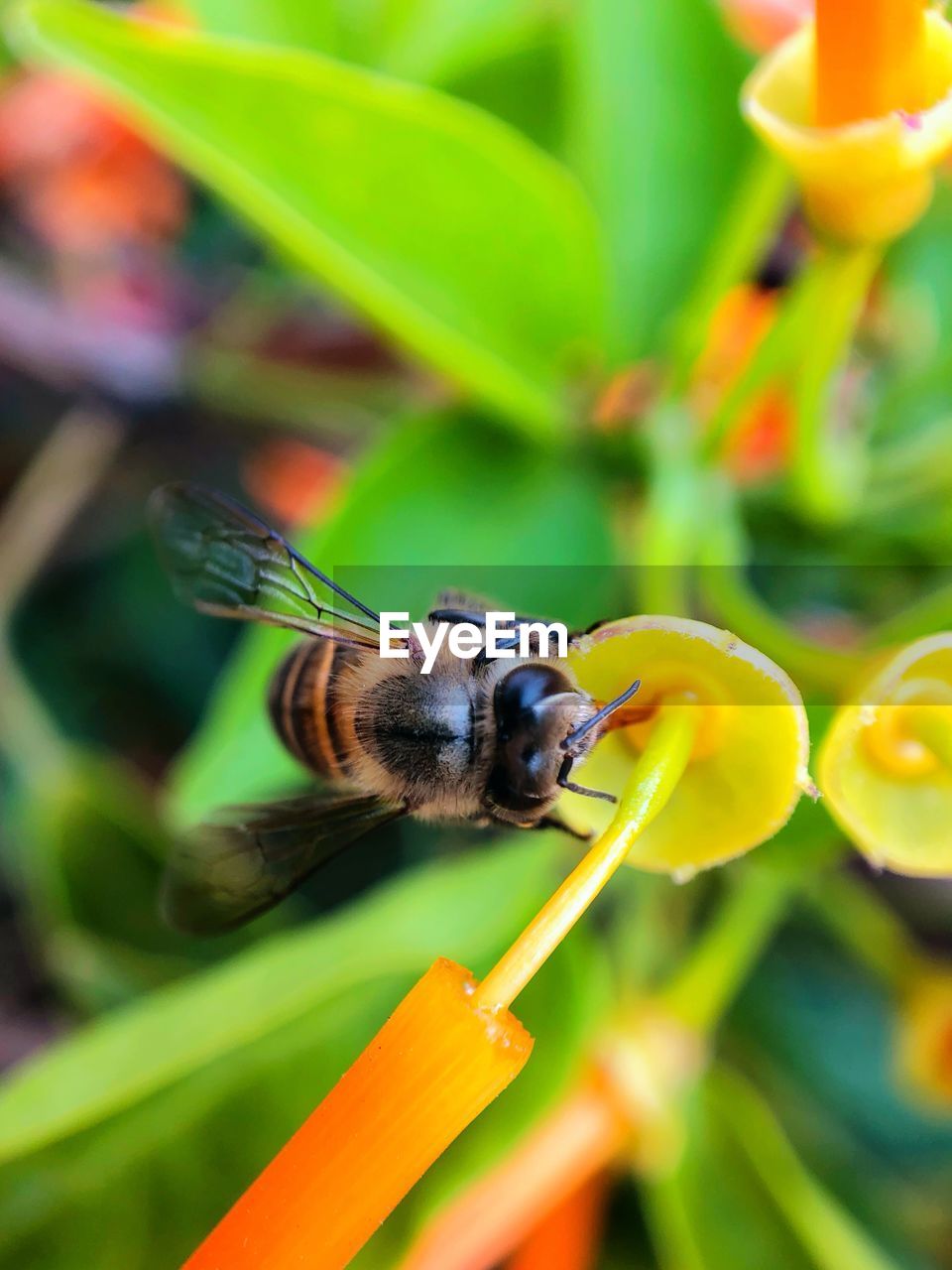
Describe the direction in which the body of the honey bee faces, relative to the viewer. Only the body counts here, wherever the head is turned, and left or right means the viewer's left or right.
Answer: facing to the right of the viewer
